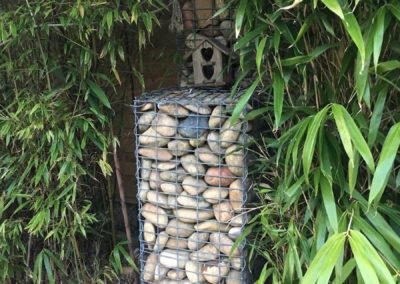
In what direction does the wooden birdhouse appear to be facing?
toward the camera
